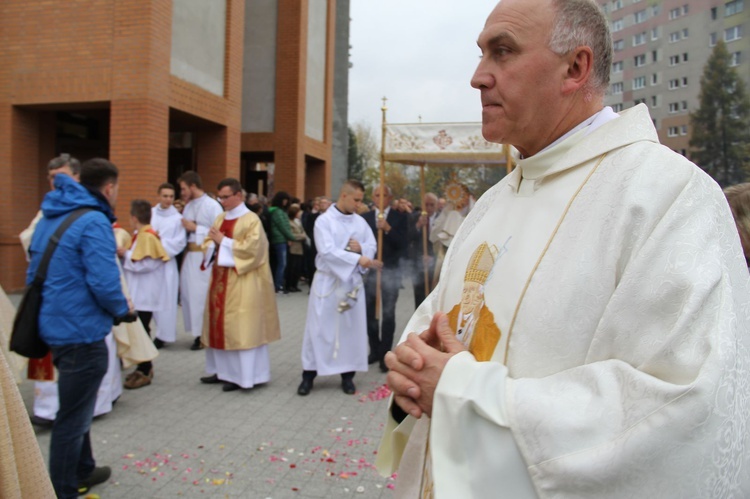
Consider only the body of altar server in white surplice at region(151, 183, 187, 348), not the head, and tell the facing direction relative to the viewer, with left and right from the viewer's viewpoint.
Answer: facing the viewer and to the right of the viewer

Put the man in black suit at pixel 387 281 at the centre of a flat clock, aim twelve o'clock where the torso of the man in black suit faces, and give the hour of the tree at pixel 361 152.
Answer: The tree is roughly at 6 o'clock from the man in black suit.

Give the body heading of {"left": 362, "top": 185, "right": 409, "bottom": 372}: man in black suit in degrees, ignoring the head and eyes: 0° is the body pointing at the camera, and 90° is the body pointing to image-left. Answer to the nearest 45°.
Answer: approximately 0°

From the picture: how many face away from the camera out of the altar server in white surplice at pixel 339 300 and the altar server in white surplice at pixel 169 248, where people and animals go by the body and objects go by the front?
0

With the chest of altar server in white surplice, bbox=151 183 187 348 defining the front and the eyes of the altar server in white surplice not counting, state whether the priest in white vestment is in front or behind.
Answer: in front

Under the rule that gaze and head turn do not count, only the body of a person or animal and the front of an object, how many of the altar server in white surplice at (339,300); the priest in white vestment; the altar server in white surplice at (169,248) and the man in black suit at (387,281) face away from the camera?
0

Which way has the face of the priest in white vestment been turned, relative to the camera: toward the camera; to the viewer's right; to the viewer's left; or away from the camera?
to the viewer's left
